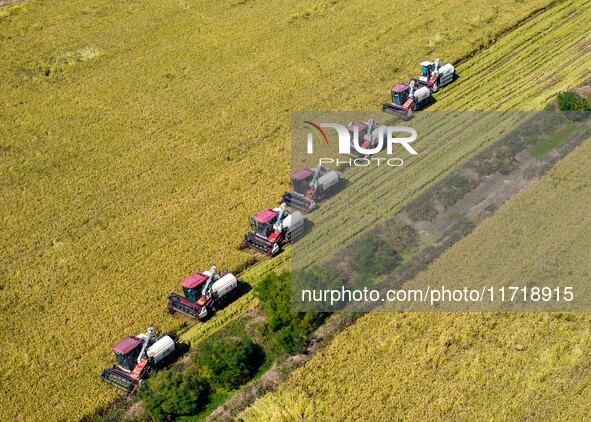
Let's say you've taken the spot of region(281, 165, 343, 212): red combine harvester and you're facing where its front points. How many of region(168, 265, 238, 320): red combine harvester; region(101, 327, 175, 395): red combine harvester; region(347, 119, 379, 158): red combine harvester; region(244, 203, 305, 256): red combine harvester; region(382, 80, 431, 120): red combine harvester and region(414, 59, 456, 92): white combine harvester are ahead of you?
3

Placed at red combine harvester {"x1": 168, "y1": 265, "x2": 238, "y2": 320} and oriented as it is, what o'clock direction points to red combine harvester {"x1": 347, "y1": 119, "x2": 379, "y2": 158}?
red combine harvester {"x1": 347, "y1": 119, "x2": 379, "y2": 158} is roughly at 6 o'clock from red combine harvester {"x1": 168, "y1": 265, "x2": 238, "y2": 320}.

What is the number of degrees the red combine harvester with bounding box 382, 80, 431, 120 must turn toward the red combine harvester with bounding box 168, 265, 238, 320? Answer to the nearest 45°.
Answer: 0° — it already faces it

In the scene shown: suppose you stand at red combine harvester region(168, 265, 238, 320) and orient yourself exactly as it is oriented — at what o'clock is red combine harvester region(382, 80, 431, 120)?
red combine harvester region(382, 80, 431, 120) is roughly at 6 o'clock from red combine harvester region(168, 265, 238, 320).

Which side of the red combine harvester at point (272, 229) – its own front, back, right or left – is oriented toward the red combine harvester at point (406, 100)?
back

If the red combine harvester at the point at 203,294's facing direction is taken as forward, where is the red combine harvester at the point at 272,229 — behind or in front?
behind

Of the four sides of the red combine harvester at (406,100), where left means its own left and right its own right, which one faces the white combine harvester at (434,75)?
back

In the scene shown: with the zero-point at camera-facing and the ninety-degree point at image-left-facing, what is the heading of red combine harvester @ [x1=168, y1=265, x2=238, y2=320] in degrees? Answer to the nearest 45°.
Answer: approximately 45°

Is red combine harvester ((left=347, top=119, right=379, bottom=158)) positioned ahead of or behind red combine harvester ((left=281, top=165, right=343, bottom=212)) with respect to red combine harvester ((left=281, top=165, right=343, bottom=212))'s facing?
behind

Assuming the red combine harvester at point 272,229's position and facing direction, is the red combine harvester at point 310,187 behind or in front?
behind
